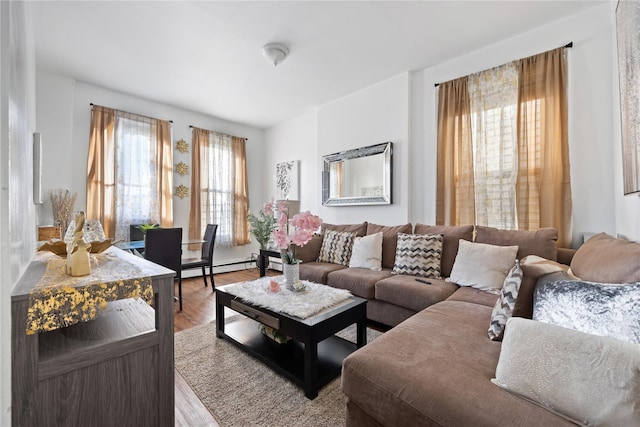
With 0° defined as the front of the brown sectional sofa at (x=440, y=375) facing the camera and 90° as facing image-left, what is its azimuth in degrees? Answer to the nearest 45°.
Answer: approximately 45°

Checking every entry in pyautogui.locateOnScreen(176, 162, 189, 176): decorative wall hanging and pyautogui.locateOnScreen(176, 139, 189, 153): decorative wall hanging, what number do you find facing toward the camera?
2

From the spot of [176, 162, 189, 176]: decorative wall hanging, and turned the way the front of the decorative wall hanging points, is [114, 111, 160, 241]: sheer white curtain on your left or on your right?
on your right

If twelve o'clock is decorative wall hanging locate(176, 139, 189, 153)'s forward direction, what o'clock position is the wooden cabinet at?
The wooden cabinet is roughly at 12 o'clock from the decorative wall hanging.

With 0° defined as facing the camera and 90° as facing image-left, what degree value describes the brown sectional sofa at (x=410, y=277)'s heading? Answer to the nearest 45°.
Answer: approximately 45°

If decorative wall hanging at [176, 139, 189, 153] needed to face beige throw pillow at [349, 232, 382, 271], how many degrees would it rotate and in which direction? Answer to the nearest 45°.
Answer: approximately 45° to its left
